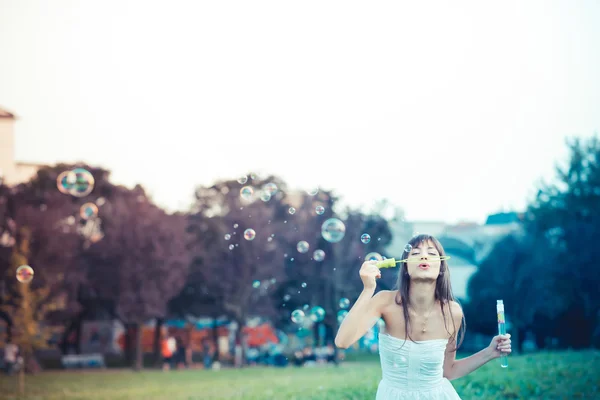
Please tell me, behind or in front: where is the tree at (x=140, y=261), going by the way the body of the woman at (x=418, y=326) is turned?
behind

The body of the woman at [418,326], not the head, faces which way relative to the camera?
toward the camera

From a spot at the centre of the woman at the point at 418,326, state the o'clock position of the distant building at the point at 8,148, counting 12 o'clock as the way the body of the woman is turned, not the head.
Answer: The distant building is roughly at 5 o'clock from the woman.

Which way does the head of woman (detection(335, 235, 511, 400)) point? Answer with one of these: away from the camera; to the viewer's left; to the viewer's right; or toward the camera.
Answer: toward the camera
